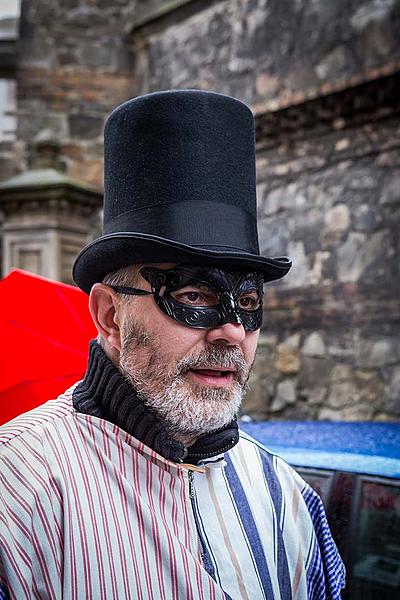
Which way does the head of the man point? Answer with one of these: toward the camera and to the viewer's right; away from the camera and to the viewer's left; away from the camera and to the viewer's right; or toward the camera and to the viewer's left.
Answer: toward the camera and to the viewer's right

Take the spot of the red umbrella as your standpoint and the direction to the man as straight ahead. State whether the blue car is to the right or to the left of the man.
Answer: left

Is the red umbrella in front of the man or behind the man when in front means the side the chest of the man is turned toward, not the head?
behind

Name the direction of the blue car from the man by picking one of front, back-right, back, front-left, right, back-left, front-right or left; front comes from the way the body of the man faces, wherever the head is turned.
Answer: left
